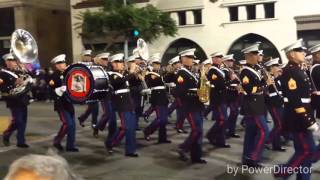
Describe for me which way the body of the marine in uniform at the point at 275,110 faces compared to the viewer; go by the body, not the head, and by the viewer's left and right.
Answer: facing to the right of the viewer

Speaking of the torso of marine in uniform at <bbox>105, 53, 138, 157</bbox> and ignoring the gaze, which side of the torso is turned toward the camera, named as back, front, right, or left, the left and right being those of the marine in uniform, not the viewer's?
right

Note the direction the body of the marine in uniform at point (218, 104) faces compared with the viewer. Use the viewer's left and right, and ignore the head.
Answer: facing to the right of the viewer

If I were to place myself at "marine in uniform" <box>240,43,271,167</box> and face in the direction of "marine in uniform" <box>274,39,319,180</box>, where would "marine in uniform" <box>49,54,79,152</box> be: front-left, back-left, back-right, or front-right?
back-right

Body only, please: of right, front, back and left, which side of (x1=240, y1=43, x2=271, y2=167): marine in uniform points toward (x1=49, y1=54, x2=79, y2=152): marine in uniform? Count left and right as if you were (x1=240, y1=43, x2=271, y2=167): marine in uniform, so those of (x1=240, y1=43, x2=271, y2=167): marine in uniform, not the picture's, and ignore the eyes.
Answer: back

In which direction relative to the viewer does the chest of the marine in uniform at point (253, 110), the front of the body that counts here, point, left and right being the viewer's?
facing to the right of the viewer

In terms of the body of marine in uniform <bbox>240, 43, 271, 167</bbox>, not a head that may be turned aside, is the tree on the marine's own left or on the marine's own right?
on the marine's own left

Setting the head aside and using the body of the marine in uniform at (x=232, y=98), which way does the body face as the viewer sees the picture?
to the viewer's right
